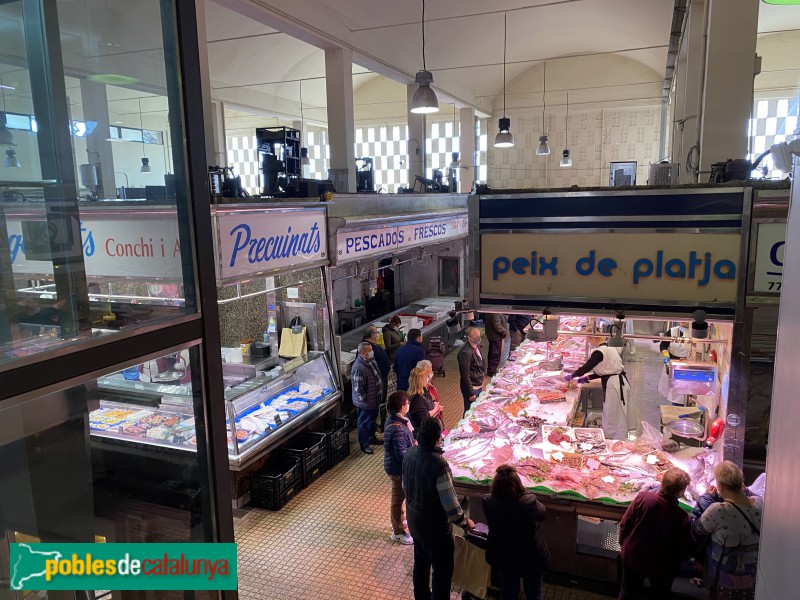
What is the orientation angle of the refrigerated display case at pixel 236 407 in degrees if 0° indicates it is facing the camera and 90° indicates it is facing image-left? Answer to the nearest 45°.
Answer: approximately 315°

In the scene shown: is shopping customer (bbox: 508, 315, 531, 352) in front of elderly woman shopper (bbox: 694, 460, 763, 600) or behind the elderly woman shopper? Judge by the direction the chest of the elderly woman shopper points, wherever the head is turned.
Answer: in front

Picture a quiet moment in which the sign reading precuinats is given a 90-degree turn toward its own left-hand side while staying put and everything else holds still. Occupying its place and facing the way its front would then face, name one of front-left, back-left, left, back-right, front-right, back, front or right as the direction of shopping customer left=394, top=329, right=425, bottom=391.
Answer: front

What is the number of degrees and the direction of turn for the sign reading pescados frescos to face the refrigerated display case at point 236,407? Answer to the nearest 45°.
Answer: approximately 90° to its right

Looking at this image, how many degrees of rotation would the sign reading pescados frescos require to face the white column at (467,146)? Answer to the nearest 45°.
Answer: approximately 135° to its left

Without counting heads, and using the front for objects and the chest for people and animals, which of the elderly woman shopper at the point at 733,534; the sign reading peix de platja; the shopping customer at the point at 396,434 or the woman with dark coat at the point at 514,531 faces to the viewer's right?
the shopping customer

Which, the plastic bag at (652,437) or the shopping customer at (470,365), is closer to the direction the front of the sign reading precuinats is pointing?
the plastic bag

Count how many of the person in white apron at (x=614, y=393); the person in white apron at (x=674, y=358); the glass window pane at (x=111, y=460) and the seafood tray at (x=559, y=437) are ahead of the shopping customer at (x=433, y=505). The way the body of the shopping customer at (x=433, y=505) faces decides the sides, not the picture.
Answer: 3

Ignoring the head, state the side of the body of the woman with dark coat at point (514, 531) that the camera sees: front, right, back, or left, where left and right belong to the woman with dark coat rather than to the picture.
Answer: back

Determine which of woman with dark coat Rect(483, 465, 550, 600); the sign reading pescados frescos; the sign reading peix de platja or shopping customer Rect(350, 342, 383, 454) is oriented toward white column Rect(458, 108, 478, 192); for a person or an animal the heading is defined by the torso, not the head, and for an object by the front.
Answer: the woman with dark coat

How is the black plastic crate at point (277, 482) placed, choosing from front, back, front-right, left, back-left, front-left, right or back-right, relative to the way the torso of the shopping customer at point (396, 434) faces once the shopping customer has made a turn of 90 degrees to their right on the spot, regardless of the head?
back-right

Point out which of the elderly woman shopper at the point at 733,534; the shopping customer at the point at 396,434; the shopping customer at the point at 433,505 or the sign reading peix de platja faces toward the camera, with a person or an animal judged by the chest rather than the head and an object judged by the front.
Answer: the sign reading peix de platja

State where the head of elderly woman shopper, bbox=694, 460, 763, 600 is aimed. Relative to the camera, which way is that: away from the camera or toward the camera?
away from the camera

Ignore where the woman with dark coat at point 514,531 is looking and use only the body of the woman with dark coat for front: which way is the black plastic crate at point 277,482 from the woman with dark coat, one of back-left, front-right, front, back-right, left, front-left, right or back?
front-left
